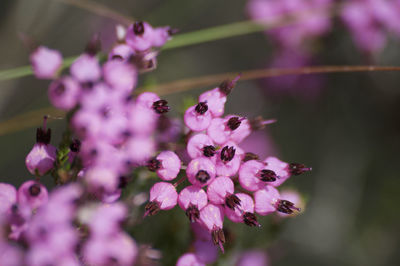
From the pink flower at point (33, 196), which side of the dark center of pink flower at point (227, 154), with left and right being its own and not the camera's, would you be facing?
right

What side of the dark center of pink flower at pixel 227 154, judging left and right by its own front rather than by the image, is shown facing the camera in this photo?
front

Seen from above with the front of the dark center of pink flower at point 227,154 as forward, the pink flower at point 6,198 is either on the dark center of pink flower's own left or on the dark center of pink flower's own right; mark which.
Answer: on the dark center of pink flower's own right

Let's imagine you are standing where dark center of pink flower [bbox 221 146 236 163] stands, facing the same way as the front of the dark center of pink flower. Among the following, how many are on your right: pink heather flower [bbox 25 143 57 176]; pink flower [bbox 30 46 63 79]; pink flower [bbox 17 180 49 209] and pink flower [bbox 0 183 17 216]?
4
